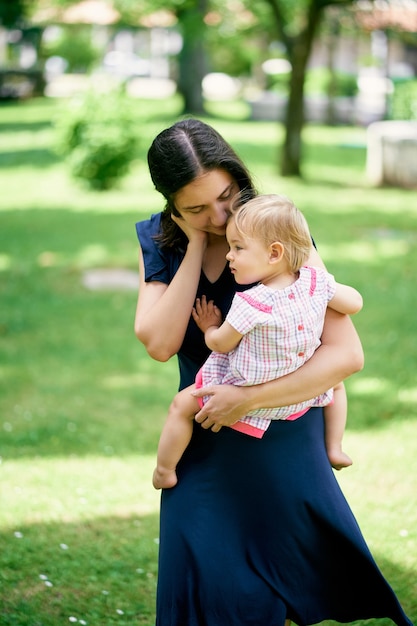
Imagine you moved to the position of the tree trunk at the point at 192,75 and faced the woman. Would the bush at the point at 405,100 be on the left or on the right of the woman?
left

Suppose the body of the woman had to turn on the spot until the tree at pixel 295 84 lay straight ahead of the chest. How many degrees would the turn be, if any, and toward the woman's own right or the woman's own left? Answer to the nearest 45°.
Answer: approximately 180°

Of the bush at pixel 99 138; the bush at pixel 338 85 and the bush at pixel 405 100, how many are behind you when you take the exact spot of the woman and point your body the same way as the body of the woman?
3

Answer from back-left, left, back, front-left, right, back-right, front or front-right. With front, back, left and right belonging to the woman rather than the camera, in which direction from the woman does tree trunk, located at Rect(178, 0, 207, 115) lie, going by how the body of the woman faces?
back

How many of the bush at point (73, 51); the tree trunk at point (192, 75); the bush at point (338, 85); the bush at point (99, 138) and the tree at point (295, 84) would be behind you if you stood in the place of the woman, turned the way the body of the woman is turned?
5

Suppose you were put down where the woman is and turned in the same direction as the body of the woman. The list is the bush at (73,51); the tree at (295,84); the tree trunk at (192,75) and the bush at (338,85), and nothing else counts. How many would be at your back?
4

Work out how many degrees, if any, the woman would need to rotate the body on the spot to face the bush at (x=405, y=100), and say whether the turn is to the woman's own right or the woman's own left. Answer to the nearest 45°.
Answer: approximately 180°

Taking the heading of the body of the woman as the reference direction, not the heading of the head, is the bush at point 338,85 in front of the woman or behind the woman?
behind

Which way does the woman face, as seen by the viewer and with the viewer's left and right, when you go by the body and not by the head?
facing the viewer

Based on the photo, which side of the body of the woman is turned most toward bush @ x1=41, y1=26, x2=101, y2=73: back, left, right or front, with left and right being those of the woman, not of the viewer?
back

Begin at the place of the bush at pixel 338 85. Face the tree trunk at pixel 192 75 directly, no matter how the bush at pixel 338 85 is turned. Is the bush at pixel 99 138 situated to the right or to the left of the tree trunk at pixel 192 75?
left

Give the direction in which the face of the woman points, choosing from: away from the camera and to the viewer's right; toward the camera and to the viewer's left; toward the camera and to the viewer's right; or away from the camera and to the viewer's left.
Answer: toward the camera and to the viewer's right
